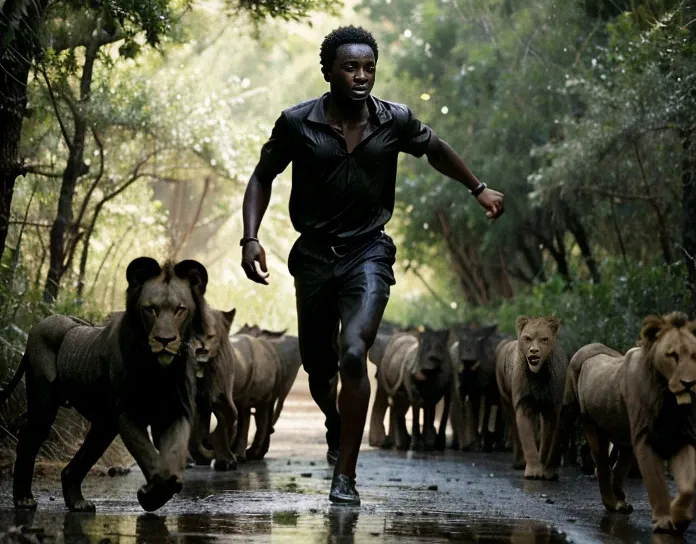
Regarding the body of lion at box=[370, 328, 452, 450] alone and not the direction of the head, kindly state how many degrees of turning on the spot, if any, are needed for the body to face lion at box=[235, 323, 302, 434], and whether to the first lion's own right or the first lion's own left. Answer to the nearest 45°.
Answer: approximately 135° to the first lion's own right

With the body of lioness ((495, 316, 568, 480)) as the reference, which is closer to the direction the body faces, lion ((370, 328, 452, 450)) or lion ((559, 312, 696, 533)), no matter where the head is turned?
the lion ((559, 312, 696, 533))

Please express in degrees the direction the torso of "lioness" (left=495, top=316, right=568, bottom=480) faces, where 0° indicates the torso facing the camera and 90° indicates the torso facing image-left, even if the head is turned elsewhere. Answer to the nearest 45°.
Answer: approximately 0°

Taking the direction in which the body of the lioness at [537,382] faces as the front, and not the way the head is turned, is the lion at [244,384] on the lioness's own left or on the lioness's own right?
on the lioness's own right

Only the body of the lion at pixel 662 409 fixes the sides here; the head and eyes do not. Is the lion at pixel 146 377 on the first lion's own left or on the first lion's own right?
on the first lion's own right

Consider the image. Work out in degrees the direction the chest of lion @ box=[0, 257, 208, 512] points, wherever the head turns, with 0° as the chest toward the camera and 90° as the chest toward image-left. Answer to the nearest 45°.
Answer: approximately 315°

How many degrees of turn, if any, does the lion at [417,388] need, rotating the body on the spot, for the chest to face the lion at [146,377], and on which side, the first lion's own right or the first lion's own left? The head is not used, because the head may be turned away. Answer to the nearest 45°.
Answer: approximately 45° to the first lion's own right

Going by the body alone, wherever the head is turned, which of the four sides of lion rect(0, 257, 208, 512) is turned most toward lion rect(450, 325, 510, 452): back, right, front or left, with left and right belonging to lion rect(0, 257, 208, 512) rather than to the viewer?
left
